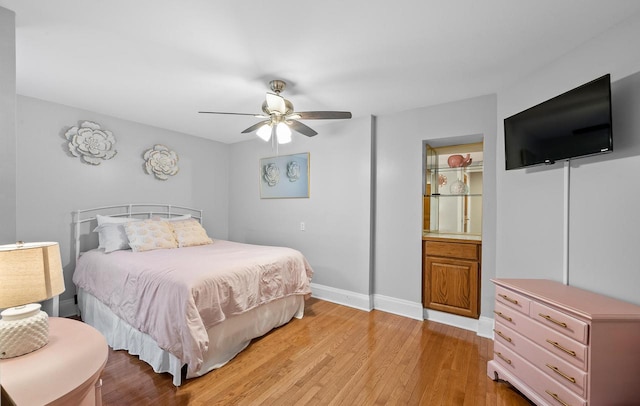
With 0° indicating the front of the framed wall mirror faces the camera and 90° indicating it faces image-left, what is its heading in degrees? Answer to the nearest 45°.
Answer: approximately 45°

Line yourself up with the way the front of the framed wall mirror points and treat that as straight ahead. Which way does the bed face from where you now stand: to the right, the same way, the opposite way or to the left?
to the left

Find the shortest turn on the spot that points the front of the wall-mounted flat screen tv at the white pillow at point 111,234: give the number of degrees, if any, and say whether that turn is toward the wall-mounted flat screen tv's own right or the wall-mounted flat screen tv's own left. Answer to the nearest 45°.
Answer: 0° — it already faces it

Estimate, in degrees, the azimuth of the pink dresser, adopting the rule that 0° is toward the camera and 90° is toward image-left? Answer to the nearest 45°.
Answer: approximately 45°

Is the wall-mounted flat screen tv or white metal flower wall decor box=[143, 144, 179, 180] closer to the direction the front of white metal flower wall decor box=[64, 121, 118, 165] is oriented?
the wall-mounted flat screen tv

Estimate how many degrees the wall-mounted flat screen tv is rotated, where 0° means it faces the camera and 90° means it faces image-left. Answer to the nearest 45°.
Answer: approximately 45°

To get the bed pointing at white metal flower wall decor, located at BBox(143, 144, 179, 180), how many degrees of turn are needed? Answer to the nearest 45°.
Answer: approximately 135° to its left

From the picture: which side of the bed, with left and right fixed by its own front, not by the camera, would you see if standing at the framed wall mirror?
left
